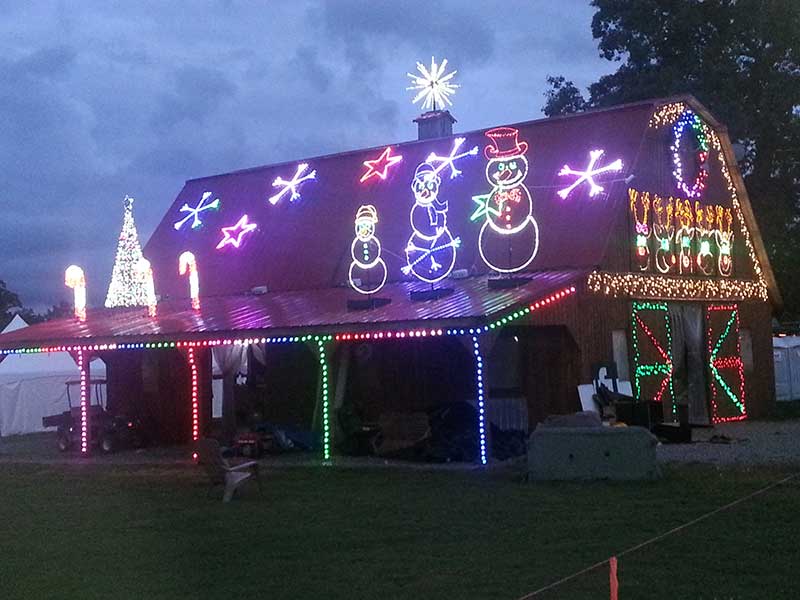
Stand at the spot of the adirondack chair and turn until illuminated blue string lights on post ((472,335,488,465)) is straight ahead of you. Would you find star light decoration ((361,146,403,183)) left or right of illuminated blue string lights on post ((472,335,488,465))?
left

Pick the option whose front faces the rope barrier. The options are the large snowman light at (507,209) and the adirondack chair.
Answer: the large snowman light

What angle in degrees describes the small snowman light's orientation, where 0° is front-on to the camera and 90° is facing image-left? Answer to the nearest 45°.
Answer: approximately 0°

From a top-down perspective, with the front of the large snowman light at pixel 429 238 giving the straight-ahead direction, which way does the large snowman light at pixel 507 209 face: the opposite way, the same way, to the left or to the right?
the same way

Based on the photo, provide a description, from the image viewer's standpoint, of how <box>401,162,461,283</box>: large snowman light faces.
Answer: facing the viewer

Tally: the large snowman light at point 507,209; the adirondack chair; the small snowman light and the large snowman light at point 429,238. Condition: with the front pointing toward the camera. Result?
3

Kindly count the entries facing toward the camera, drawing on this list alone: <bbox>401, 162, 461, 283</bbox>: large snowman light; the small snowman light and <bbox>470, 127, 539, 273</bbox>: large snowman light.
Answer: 3

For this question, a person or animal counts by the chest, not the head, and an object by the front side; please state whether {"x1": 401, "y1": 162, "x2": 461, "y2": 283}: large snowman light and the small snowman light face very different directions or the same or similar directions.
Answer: same or similar directions

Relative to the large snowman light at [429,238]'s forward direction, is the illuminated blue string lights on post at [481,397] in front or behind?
in front

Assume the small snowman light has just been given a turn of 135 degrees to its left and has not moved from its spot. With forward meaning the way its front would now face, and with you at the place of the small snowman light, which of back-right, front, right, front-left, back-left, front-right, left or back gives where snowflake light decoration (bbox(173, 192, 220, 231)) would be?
left

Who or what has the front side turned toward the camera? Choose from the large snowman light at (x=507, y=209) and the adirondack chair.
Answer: the large snowman light

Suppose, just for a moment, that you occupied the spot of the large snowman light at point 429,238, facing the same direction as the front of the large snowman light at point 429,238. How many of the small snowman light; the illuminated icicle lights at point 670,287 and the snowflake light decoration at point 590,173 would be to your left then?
2
